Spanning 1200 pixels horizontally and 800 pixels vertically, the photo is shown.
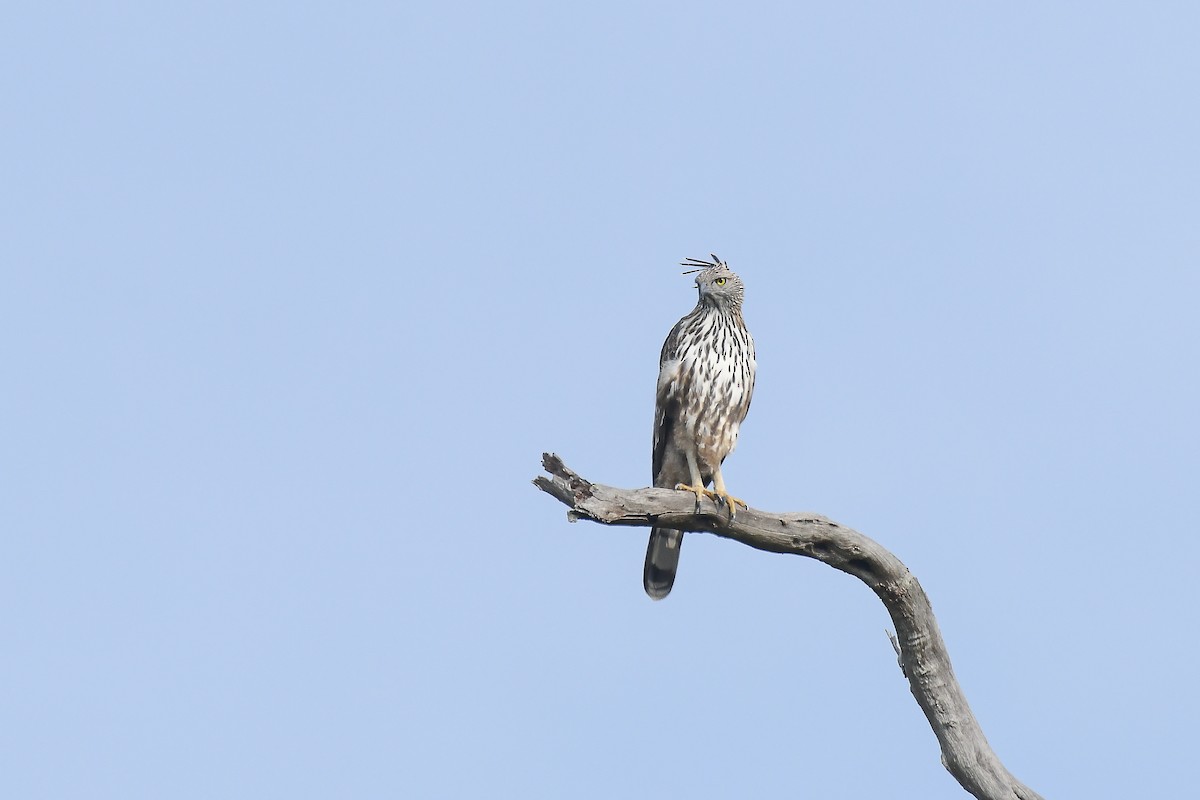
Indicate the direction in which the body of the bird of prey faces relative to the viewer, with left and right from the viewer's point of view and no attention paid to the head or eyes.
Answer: facing the viewer and to the right of the viewer
